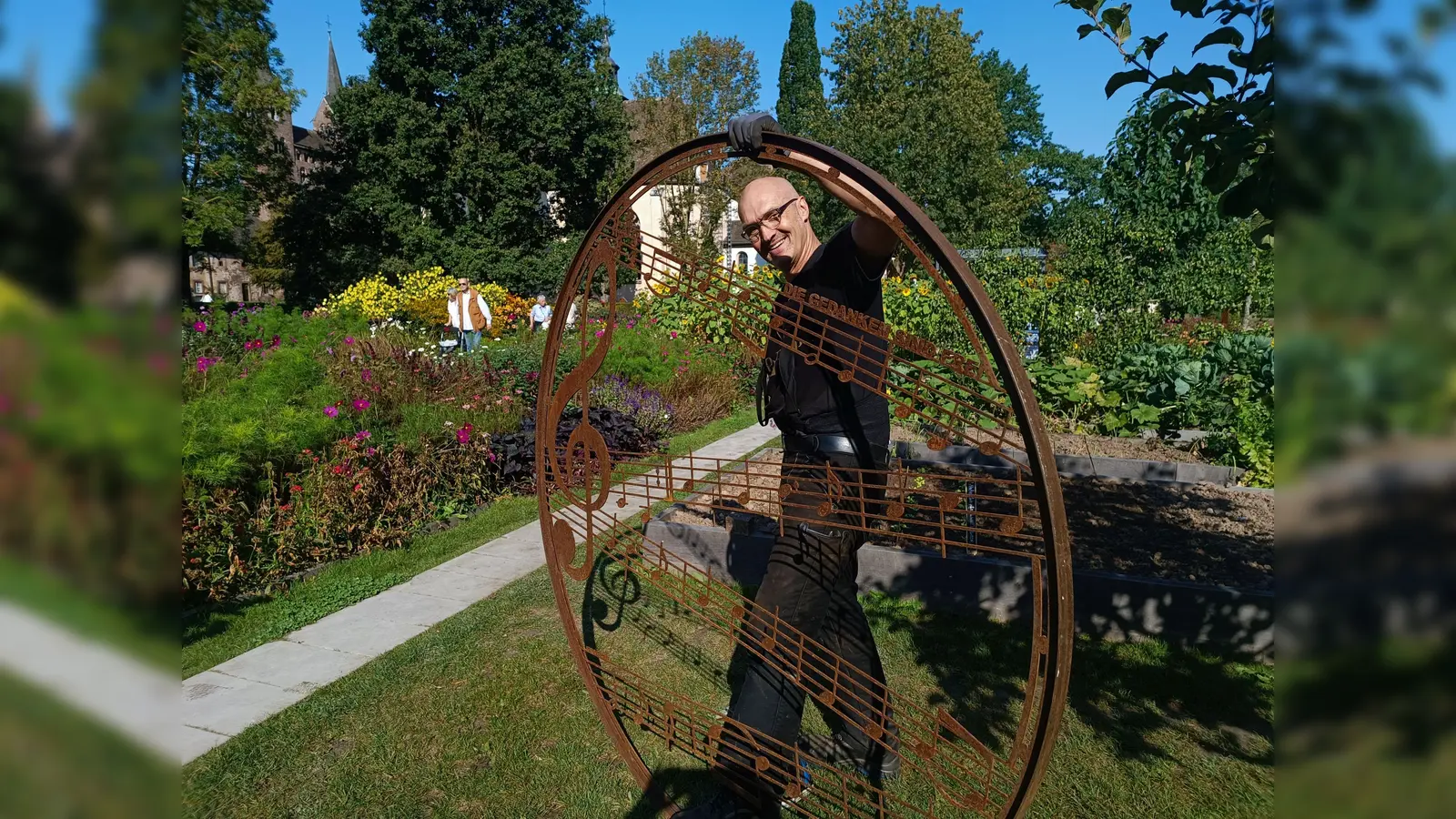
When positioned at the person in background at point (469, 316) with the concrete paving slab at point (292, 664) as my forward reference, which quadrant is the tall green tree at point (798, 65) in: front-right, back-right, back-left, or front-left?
back-left

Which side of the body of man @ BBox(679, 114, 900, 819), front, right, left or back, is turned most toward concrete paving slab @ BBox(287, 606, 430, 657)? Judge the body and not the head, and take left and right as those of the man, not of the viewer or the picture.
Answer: right

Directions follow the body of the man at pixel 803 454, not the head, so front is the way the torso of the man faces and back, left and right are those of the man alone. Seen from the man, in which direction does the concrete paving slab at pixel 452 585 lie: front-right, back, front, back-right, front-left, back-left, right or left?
right

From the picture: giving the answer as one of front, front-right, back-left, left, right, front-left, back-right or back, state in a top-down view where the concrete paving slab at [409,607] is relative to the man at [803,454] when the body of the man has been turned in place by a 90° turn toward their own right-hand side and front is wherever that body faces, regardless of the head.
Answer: front

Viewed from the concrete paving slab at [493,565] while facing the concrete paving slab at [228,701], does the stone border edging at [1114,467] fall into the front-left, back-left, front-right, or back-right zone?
back-left

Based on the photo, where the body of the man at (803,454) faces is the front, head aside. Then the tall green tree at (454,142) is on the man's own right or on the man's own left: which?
on the man's own right

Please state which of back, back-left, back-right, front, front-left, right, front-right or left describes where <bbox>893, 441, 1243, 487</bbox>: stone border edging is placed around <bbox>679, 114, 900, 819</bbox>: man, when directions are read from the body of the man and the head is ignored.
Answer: back

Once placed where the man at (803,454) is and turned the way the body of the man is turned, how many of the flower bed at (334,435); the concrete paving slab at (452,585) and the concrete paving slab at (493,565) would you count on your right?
3

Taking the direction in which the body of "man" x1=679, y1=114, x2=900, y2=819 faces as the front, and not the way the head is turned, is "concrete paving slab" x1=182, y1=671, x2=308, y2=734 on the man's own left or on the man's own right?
on the man's own right

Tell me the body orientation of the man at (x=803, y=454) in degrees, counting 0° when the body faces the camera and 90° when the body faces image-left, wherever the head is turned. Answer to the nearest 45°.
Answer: approximately 45°

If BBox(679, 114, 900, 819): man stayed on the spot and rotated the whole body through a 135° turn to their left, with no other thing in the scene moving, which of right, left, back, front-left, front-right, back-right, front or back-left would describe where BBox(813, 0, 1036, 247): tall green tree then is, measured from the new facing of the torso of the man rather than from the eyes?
left
